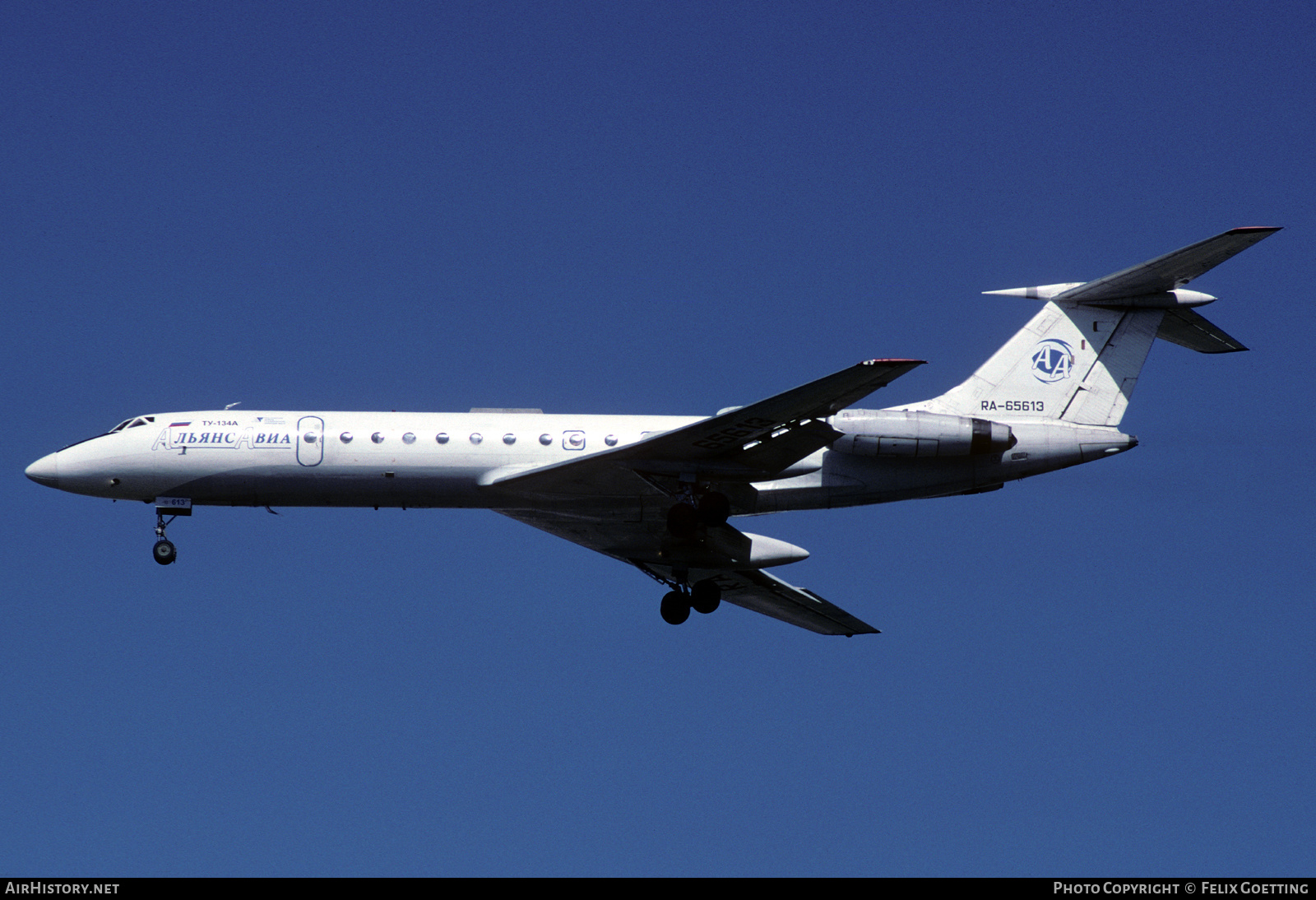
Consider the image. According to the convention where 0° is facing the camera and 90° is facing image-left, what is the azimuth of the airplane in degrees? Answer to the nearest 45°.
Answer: approximately 90°
